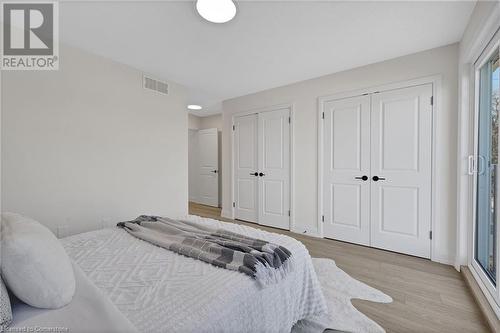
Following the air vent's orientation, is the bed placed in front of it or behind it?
in front

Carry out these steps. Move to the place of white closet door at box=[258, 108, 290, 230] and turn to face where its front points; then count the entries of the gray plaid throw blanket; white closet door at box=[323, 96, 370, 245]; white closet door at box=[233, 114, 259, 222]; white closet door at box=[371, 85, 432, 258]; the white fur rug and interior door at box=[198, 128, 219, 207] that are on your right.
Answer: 2

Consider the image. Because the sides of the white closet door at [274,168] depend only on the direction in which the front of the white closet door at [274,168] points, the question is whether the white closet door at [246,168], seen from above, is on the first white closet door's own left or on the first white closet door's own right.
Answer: on the first white closet door's own right

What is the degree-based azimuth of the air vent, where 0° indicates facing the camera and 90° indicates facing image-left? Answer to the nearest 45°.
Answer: approximately 315°

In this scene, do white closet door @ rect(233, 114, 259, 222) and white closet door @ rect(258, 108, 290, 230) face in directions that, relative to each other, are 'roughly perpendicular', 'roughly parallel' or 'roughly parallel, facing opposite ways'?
roughly parallel

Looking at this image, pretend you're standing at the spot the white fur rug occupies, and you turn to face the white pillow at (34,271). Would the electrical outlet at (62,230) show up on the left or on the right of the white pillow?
right

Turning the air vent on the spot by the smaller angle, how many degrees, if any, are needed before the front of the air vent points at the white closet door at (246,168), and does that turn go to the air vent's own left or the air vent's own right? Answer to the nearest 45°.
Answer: approximately 45° to the air vent's own left

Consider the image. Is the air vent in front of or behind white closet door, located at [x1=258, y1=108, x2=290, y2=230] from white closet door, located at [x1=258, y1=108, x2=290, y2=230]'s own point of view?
in front

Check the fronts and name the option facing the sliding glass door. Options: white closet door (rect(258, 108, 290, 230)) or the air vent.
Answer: the air vent

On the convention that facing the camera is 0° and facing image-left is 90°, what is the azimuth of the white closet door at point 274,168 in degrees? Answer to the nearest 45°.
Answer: approximately 45°

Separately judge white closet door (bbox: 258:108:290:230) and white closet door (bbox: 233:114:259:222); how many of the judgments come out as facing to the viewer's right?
0

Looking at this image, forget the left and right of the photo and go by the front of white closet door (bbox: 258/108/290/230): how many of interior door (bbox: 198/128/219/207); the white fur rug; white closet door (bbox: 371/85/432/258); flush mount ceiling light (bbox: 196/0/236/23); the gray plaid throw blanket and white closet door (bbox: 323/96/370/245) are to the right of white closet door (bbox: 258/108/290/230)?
1

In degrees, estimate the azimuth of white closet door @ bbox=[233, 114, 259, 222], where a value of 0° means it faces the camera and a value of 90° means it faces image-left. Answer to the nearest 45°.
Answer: approximately 45°

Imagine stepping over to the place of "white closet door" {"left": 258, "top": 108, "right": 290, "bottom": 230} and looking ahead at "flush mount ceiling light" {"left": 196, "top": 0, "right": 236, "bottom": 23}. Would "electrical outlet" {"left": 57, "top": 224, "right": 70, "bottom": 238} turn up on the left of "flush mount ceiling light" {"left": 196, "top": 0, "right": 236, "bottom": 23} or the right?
right

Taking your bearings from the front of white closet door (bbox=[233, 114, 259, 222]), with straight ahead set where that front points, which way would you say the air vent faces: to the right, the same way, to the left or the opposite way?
to the left

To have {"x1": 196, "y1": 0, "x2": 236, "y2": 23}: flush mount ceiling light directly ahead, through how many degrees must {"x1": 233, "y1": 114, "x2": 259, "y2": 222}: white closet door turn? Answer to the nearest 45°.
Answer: approximately 45° to its left

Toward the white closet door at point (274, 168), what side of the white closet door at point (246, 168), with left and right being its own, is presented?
left

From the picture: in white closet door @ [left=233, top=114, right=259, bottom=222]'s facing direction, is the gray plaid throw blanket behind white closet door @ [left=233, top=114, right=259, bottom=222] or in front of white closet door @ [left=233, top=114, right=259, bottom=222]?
in front

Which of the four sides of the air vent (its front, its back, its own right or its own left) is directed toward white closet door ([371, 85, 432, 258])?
front
